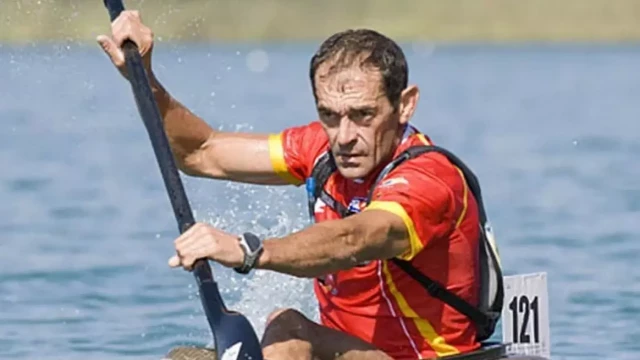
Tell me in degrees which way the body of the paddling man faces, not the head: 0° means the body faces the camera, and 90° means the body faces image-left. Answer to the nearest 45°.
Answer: approximately 45°
